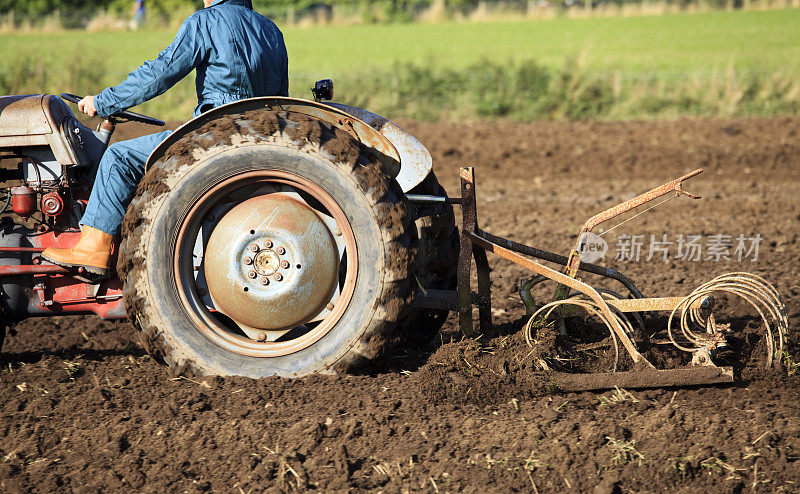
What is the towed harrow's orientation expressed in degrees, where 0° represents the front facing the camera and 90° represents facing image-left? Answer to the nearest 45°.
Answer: approximately 90°

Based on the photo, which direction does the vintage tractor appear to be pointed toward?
to the viewer's left

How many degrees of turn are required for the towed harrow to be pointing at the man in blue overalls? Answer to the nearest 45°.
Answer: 0° — it already faces them
